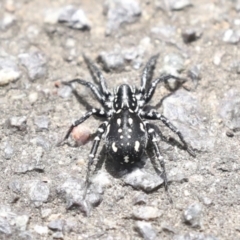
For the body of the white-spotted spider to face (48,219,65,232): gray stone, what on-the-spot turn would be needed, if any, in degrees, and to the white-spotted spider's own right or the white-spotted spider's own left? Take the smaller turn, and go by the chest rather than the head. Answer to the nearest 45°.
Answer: approximately 135° to the white-spotted spider's own left

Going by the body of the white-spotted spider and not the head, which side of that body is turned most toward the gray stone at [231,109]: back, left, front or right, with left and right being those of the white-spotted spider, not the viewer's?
right

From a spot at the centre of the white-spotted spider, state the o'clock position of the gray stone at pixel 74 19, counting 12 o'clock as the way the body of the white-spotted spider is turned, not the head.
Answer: The gray stone is roughly at 11 o'clock from the white-spotted spider.

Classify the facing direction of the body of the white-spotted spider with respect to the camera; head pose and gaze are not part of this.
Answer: away from the camera

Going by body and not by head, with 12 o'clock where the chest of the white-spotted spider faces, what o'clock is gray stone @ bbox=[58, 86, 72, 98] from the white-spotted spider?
The gray stone is roughly at 10 o'clock from the white-spotted spider.

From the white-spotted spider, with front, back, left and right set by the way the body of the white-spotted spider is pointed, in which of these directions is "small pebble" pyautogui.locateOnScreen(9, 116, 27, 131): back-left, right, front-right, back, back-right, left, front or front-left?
left

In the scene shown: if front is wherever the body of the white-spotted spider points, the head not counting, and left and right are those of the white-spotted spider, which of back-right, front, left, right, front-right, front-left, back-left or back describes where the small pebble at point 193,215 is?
back-right

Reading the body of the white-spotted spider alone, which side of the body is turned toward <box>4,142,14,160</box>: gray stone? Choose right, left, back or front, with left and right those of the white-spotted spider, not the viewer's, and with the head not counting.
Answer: left

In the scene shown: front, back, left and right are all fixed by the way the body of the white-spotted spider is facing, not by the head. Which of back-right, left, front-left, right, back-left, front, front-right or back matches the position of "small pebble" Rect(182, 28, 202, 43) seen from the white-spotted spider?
front-right

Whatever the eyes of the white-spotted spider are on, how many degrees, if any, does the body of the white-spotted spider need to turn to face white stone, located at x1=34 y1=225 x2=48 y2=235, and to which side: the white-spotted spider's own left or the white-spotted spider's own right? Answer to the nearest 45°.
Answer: approximately 135° to the white-spotted spider's own left

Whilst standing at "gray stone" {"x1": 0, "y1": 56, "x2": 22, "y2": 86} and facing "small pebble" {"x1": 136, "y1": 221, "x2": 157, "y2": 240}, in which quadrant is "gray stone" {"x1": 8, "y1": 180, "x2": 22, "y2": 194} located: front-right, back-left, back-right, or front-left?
front-right

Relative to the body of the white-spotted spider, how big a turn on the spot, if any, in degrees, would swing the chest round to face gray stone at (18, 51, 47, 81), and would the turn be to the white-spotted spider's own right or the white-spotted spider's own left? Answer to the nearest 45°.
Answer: approximately 45° to the white-spotted spider's own left

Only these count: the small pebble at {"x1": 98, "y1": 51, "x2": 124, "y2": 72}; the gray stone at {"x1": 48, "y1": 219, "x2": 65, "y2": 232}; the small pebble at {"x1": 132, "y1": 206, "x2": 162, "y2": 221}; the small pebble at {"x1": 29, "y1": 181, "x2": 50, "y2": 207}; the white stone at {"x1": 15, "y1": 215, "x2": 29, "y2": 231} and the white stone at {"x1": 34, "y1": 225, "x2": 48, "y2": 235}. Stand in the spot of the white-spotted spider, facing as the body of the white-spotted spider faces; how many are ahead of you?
1

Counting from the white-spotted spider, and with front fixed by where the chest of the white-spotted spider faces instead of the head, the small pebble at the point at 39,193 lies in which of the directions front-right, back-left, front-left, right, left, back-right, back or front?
back-left

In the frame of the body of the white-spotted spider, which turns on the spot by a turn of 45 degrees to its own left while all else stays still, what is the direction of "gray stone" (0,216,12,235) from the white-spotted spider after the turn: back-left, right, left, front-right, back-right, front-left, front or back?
left

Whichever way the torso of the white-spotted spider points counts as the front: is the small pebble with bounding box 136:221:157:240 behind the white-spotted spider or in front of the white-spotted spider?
behind

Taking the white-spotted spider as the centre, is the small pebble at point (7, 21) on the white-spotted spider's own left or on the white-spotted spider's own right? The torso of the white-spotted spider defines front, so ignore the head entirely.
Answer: on the white-spotted spider's own left
